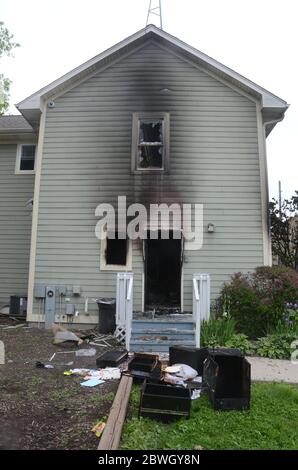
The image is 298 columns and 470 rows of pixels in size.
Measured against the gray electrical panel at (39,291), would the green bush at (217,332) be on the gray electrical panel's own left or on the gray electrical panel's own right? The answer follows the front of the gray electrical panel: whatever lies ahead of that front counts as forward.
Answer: on the gray electrical panel's own left

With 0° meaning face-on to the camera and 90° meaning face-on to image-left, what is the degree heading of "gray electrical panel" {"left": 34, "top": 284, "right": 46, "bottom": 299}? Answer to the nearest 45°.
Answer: approximately 0°

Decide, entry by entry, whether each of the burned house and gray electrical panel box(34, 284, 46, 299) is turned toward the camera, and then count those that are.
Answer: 2

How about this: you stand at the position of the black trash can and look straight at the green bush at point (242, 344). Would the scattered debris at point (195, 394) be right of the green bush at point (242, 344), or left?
right
